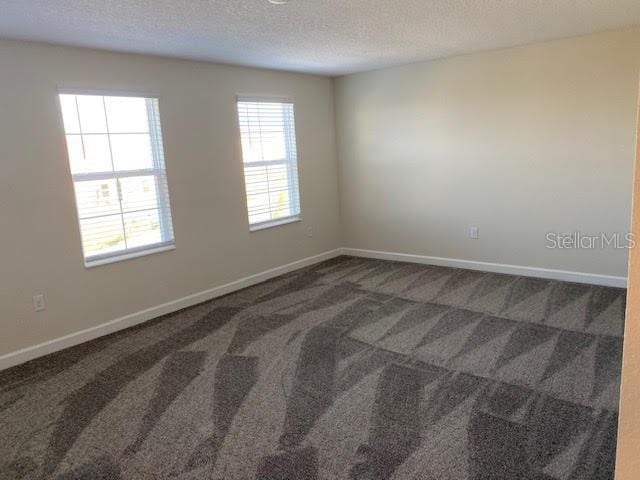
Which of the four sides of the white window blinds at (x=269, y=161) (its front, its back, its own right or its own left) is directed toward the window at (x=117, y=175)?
right

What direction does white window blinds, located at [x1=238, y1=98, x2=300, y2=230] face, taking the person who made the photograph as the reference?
facing the viewer and to the right of the viewer
